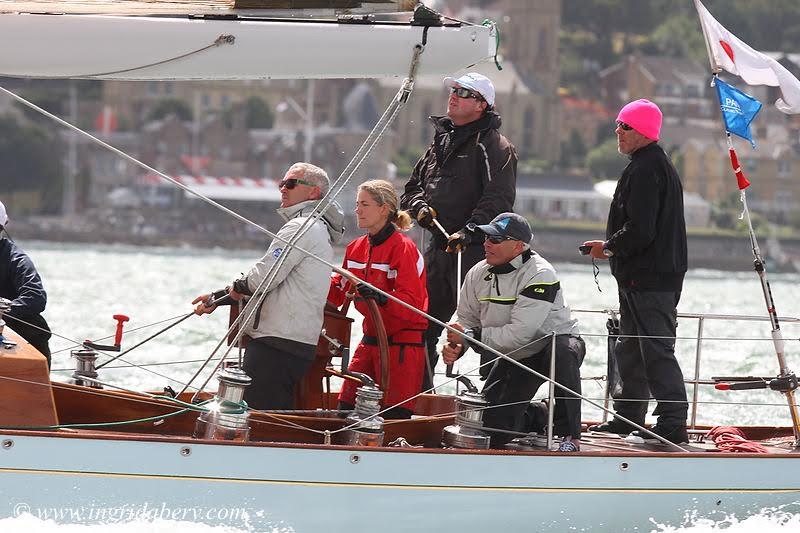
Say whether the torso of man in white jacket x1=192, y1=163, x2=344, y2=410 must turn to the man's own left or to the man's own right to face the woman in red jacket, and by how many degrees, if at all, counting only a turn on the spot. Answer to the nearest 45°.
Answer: approximately 135° to the man's own right

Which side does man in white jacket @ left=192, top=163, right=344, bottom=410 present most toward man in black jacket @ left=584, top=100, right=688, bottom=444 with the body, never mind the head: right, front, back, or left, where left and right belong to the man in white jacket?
back

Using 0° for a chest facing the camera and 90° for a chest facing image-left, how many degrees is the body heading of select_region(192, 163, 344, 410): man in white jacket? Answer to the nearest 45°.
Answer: approximately 90°

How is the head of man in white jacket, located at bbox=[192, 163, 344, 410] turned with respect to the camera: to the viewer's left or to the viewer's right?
to the viewer's left

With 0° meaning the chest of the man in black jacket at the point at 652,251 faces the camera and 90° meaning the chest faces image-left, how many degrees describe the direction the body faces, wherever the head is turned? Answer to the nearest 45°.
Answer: approximately 90°

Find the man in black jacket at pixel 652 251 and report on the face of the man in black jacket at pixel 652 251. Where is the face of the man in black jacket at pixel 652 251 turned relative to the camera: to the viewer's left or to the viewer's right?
to the viewer's left

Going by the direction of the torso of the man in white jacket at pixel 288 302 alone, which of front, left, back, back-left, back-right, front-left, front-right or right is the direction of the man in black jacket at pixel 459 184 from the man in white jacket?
back-right

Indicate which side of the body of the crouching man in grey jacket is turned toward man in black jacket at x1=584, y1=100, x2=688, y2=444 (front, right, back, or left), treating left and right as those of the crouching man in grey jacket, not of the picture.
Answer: back

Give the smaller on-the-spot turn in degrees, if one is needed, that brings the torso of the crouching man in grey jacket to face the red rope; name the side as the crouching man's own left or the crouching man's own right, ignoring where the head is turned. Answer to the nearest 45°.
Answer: approximately 180°

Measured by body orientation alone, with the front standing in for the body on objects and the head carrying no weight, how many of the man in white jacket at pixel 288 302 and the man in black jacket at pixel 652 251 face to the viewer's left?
2
